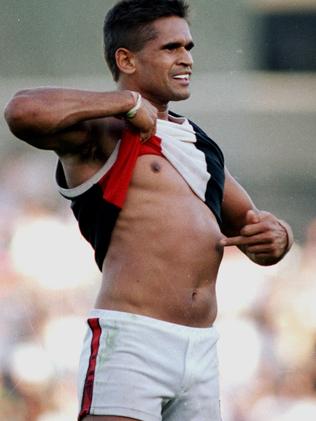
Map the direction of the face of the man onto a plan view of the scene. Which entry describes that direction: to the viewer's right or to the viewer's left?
to the viewer's right

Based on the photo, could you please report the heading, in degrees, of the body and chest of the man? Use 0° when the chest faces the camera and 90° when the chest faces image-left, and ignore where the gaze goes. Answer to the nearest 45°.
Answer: approximately 315°
